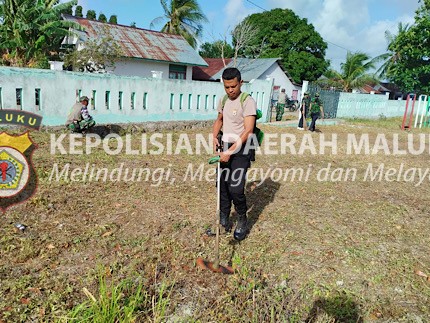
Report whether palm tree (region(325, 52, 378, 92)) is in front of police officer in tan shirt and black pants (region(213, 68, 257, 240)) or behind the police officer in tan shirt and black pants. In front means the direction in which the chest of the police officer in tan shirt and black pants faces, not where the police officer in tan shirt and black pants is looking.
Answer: behind

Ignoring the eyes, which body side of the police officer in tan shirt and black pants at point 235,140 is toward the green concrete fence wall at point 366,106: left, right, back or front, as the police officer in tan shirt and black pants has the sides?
back

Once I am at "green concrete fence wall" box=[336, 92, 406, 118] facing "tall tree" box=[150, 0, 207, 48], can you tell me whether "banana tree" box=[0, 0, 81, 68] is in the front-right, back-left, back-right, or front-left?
front-left

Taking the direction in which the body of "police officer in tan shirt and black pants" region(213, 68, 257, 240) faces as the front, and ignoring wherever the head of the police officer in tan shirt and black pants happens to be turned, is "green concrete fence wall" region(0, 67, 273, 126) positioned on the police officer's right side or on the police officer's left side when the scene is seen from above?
on the police officer's right side

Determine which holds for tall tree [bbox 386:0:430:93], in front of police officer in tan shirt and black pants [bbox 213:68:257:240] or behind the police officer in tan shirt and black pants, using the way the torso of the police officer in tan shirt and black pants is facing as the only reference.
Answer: behind

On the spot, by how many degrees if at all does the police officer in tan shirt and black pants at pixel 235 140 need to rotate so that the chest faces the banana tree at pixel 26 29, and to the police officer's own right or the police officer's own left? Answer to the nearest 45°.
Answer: approximately 90° to the police officer's own right

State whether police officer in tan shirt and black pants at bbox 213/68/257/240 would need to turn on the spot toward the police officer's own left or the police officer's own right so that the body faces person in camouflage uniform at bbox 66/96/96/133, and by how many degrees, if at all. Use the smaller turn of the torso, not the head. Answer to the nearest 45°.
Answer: approximately 90° to the police officer's own right

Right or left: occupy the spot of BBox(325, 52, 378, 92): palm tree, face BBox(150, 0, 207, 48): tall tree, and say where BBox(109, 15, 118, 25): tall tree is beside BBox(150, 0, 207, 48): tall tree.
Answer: right

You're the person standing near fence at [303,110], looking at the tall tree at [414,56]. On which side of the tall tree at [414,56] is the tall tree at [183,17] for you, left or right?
left
